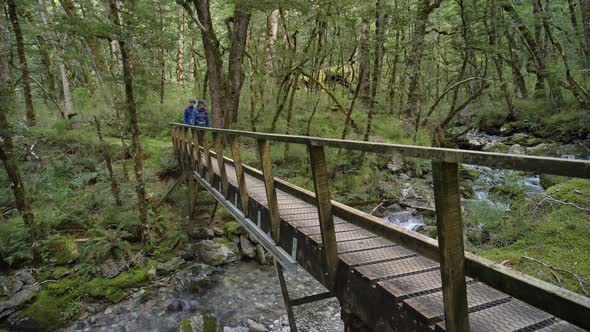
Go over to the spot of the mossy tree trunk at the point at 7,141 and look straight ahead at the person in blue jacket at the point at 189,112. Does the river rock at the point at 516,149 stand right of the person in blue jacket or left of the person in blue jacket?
right

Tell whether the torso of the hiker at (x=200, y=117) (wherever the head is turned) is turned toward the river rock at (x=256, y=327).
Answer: yes

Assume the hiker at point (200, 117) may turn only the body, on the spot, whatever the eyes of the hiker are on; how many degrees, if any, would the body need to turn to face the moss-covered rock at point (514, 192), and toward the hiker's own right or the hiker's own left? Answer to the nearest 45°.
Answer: approximately 45° to the hiker's own left

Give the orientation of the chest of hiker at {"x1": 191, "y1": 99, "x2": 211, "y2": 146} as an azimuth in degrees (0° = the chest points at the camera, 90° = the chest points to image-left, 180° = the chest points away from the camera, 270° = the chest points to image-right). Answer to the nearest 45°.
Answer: approximately 0°

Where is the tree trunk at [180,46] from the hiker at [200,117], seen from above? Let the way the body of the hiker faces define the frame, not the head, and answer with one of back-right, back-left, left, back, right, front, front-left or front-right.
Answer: back

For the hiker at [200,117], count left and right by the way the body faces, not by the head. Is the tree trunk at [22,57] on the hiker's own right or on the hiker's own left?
on the hiker's own right
